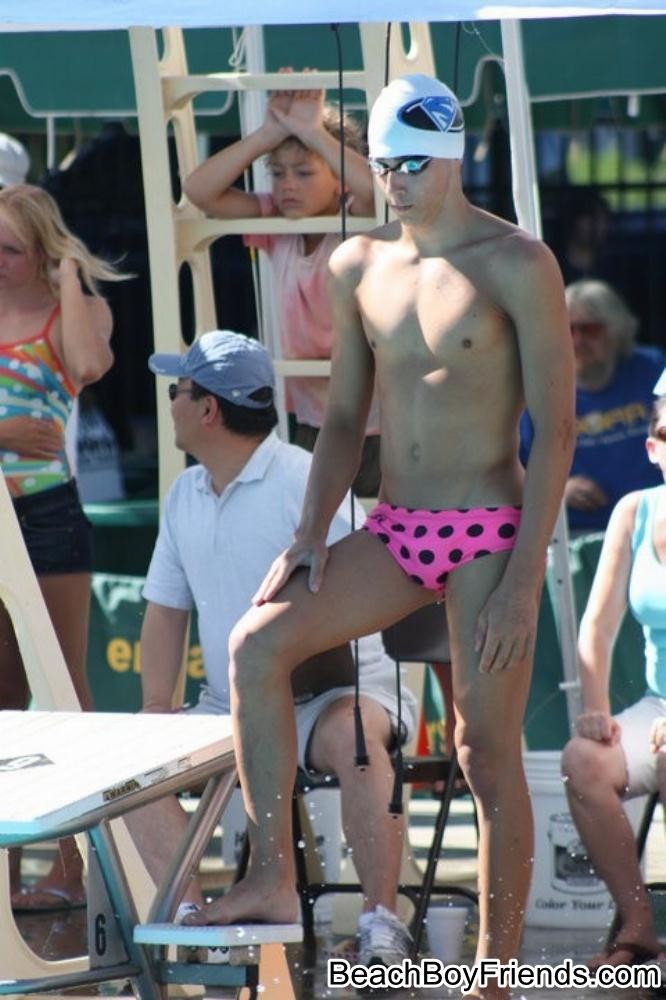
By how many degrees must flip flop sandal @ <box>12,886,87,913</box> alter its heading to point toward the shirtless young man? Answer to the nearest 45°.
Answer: approximately 135° to its left

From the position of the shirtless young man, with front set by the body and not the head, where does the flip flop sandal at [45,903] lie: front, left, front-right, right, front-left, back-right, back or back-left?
right

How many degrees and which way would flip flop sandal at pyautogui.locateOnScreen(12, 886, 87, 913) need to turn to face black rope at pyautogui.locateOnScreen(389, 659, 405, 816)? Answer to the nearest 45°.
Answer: approximately 135° to its left

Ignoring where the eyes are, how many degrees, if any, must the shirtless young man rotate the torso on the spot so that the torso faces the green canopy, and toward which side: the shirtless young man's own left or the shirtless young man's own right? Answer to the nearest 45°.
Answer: approximately 135° to the shirtless young man's own right

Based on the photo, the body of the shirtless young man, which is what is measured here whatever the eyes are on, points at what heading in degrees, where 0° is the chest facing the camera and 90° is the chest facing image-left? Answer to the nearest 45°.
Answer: approximately 45°

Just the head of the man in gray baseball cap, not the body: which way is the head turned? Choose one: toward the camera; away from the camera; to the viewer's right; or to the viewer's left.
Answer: to the viewer's left
